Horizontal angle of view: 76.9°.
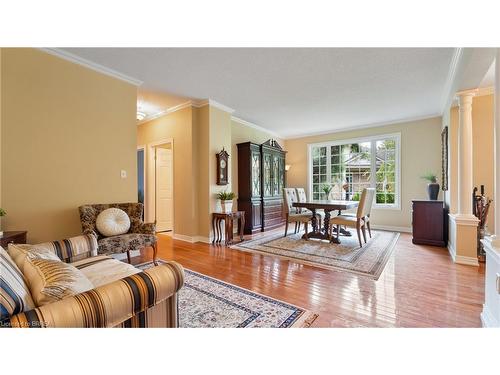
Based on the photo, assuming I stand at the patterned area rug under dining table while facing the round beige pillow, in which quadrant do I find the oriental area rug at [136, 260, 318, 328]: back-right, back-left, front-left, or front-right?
front-left

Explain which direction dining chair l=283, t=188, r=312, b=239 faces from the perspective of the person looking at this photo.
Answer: facing the viewer and to the right of the viewer

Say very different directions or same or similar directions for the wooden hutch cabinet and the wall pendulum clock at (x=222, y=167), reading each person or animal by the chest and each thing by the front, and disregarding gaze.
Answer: same or similar directions

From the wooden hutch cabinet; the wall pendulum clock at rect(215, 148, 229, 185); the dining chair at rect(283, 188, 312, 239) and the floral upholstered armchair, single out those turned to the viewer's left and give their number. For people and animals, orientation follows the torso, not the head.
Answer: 0

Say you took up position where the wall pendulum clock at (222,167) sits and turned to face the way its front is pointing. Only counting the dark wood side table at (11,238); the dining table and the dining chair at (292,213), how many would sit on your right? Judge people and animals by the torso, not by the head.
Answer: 1

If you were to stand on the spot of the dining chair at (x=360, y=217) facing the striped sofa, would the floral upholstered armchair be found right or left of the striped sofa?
right

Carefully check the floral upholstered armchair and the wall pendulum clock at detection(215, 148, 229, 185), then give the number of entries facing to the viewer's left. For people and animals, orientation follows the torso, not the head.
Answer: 0
